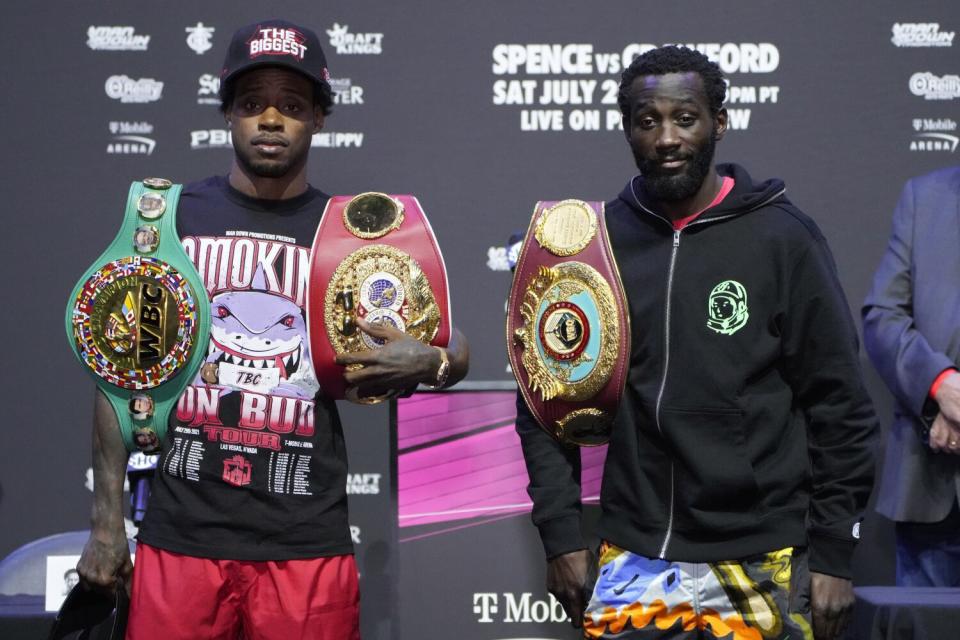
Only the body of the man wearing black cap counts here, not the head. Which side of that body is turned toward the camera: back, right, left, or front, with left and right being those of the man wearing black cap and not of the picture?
front

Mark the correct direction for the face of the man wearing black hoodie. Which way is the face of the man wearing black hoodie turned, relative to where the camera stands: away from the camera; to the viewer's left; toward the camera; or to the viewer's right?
toward the camera

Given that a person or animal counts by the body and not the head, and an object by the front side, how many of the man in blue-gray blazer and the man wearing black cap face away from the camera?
0

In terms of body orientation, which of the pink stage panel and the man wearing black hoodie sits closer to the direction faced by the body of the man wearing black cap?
the man wearing black hoodie

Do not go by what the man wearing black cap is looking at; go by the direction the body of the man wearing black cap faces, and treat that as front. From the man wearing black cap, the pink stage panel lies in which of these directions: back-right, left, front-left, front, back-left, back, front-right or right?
back-left

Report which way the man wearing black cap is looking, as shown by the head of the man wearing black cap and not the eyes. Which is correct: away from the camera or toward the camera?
toward the camera

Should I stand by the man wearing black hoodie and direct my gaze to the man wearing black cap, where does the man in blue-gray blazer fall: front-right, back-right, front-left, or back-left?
back-right

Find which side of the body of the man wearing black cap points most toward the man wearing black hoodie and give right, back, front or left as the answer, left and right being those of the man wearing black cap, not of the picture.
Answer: left
